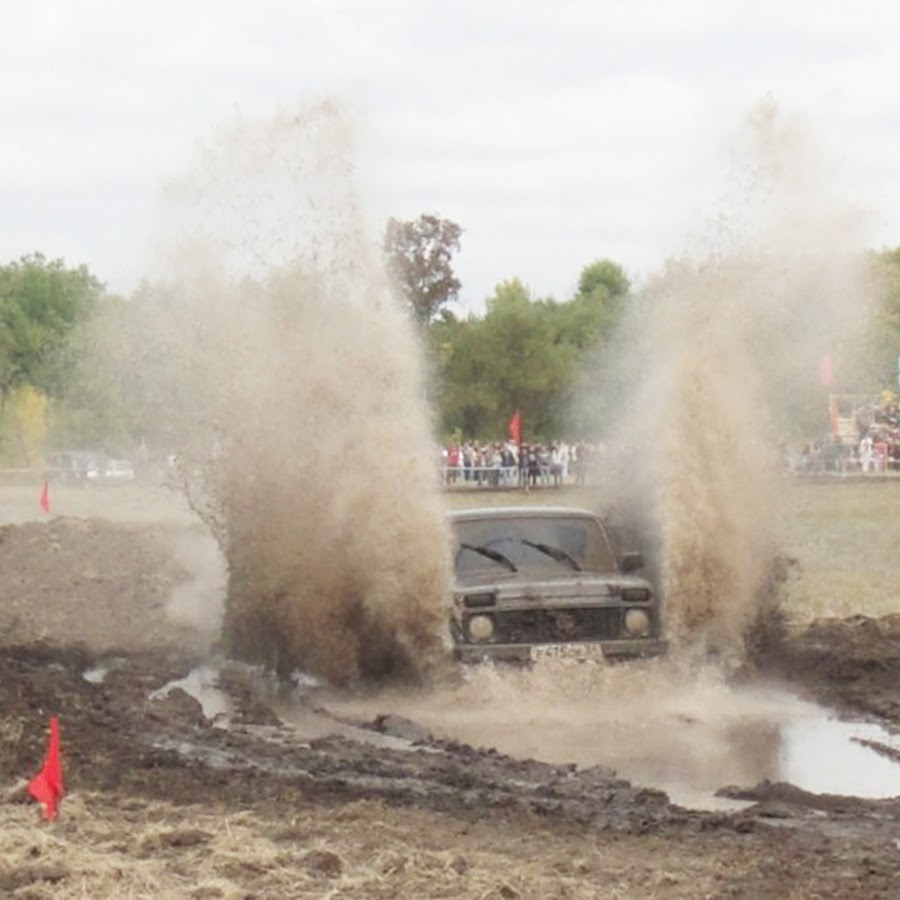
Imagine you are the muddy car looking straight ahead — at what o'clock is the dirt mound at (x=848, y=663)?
The dirt mound is roughly at 8 o'clock from the muddy car.

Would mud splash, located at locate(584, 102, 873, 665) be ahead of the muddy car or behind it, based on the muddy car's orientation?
behind

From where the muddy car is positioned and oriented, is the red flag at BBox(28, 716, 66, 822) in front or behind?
in front

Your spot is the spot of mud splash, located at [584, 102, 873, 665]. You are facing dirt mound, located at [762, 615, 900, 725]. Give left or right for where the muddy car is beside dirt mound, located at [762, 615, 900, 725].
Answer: right

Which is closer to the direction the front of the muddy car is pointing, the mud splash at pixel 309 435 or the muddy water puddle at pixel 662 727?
the muddy water puddle

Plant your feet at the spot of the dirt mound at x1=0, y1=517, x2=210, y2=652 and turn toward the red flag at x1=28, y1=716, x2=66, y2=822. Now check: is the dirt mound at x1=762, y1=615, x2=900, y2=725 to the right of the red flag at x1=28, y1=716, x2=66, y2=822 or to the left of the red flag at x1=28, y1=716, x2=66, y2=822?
left

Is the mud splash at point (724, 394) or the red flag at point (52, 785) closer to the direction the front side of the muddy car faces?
the red flag

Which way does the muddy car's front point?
toward the camera
